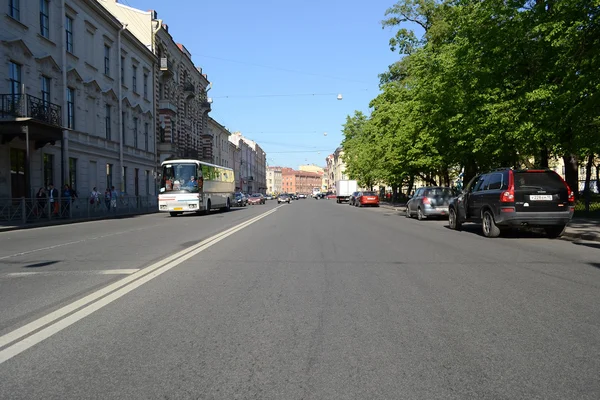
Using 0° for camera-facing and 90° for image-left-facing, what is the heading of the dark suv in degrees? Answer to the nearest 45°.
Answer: approximately 135°

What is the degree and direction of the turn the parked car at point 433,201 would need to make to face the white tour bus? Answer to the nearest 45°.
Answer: approximately 45° to its left

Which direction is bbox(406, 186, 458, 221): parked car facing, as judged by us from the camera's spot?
facing away from the viewer and to the left of the viewer
